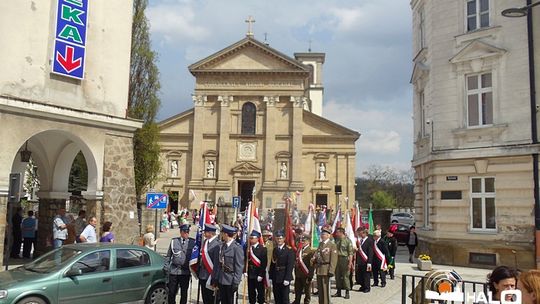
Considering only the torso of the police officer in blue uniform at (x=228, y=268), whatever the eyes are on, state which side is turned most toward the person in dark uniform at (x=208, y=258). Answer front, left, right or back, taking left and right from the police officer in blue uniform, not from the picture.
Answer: right

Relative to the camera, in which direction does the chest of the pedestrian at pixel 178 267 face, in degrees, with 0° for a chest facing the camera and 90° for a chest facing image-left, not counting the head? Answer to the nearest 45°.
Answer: approximately 0°

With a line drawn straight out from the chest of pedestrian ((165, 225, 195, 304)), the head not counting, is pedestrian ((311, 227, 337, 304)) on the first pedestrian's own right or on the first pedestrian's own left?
on the first pedestrian's own left

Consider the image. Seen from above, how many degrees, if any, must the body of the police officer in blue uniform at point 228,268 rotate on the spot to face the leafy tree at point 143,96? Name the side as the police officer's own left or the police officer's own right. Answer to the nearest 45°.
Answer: approximately 135° to the police officer's own right
